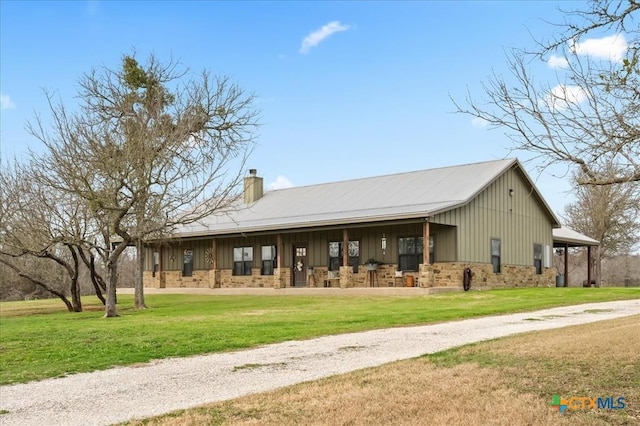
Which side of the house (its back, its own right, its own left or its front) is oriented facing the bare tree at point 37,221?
front

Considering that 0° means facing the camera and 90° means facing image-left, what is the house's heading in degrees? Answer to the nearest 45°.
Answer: approximately 45°

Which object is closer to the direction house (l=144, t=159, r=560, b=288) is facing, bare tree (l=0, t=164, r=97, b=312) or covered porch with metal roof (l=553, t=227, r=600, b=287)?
the bare tree
